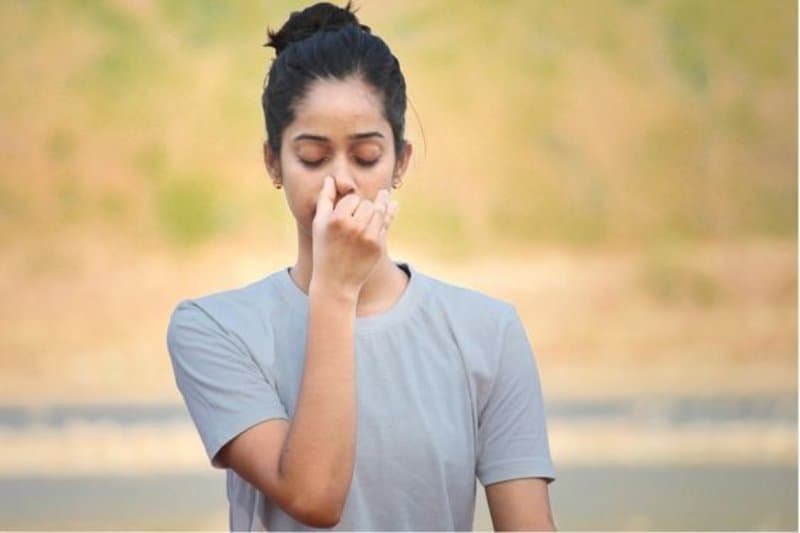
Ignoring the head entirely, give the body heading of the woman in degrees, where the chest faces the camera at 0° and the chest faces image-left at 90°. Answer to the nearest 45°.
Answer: approximately 0°
